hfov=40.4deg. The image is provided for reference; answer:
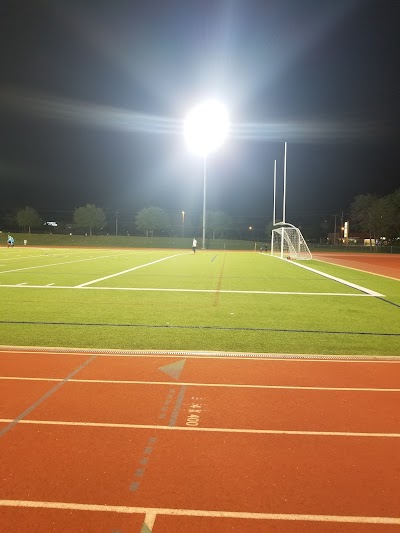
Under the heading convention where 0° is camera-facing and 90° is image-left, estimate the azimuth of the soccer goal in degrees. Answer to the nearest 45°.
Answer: approximately 90°
